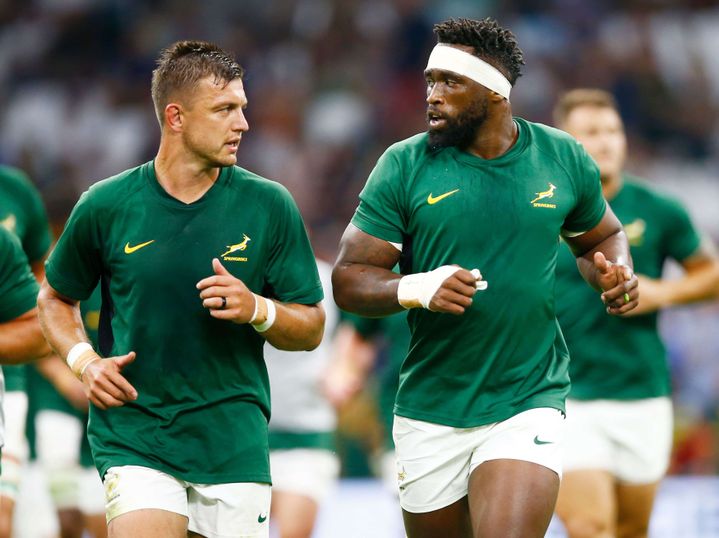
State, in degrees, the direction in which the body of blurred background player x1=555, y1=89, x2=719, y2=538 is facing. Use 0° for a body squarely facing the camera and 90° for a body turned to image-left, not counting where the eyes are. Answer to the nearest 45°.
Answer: approximately 0°

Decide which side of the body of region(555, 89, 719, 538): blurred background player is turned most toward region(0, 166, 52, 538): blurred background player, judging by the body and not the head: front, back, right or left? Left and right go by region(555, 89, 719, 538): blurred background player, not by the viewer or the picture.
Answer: right

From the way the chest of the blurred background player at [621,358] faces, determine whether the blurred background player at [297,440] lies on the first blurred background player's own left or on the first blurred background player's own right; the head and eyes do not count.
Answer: on the first blurred background player's own right

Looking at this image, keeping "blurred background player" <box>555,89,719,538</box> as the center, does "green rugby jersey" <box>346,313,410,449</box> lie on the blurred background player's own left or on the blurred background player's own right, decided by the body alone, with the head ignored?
on the blurred background player's own right
